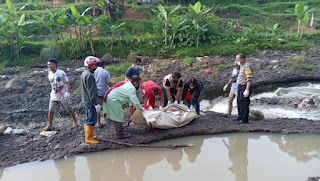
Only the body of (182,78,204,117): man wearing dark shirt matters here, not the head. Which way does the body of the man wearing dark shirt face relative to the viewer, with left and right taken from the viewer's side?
facing the viewer and to the left of the viewer

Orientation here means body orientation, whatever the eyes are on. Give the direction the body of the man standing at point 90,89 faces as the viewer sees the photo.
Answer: to the viewer's right

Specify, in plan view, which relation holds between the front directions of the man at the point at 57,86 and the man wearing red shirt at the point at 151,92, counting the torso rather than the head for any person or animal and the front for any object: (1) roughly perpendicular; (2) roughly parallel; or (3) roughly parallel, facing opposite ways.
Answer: roughly perpendicular

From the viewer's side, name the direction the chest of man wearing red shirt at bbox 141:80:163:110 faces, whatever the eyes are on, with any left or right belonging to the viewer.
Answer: facing the viewer and to the right of the viewer

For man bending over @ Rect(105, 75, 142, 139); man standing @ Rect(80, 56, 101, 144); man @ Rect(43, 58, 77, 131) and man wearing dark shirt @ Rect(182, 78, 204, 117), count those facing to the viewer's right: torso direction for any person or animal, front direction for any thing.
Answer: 2

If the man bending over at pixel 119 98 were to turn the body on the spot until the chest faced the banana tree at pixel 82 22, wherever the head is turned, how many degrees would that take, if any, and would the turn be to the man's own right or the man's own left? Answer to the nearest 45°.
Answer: approximately 90° to the man's own left

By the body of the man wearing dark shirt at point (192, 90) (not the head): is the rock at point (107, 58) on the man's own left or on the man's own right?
on the man's own right

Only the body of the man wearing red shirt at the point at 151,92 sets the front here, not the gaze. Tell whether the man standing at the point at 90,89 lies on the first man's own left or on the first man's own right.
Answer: on the first man's own right

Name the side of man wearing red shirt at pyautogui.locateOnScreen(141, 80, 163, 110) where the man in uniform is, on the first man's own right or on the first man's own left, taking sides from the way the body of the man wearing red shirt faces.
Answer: on the first man's own left

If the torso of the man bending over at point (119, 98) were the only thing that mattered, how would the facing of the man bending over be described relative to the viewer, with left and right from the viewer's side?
facing to the right of the viewer

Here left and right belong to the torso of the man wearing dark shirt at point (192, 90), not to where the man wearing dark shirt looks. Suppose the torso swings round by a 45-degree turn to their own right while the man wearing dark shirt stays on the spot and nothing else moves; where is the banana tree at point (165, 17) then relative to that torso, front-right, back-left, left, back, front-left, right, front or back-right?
right

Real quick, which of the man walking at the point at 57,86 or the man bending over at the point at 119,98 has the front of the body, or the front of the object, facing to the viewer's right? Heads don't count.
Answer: the man bending over

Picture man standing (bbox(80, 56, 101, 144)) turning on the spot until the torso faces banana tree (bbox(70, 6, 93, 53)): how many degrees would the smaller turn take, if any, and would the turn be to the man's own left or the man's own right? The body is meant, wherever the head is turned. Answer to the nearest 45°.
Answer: approximately 90° to the man's own left
